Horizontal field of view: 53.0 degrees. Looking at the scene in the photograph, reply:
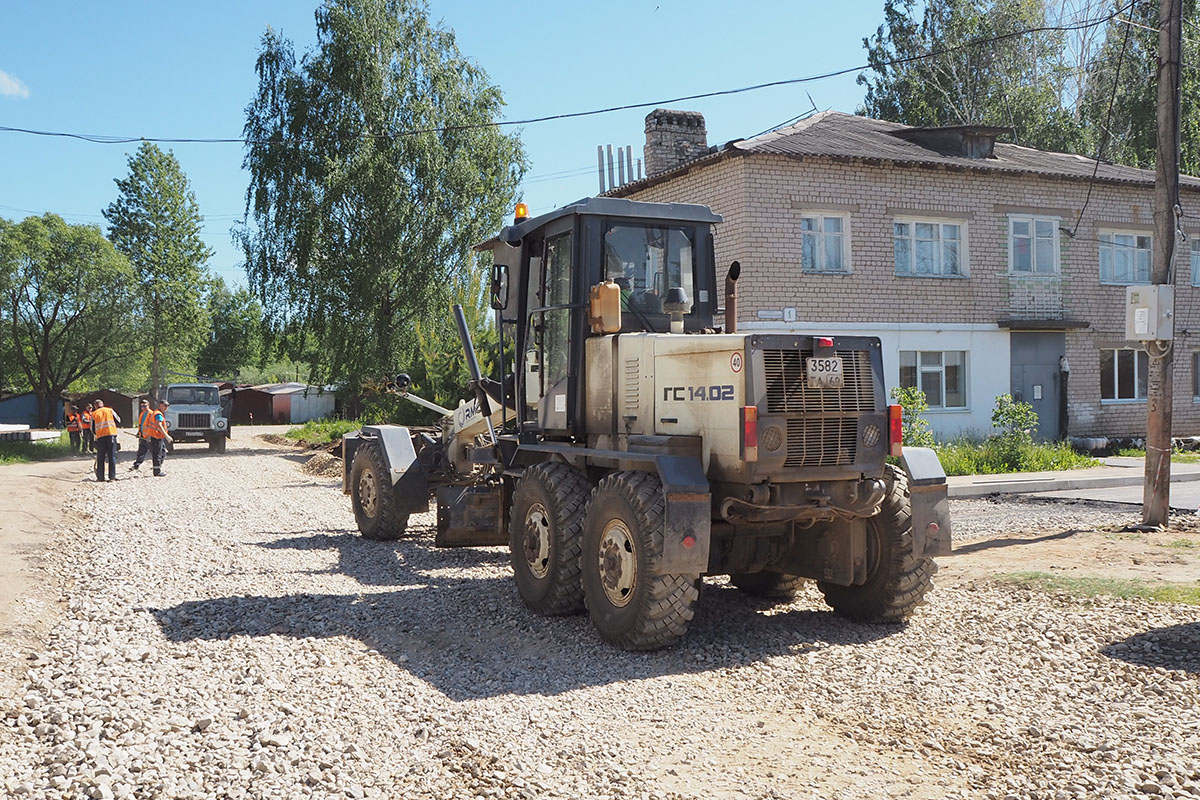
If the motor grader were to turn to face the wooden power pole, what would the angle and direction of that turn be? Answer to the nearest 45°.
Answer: approximately 90° to its right

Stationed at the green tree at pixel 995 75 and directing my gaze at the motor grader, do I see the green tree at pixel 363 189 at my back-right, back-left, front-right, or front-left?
front-right

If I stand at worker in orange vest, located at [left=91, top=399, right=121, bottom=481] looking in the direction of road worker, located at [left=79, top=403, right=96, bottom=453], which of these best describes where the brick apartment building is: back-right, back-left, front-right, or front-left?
back-right

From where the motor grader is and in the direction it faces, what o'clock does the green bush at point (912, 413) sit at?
The green bush is roughly at 2 o'clock from the motor grader.

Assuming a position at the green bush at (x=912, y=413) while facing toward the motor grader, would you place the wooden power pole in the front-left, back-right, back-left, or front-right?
front-left

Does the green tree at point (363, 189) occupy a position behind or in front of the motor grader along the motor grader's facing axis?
in front

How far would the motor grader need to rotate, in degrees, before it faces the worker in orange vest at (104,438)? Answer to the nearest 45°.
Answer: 0° — it already faces them

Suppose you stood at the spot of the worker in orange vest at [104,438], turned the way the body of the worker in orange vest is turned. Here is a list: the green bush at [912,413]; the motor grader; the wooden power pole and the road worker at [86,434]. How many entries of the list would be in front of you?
1

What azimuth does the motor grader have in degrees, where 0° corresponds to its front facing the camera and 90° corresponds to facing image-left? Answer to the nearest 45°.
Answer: approximately 135°
